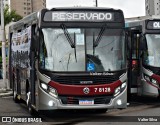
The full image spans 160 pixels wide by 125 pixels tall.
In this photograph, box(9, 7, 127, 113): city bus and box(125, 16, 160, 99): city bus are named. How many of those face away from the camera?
0

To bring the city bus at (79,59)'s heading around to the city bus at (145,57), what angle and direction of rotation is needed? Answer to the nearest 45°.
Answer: approximately 135° to its left

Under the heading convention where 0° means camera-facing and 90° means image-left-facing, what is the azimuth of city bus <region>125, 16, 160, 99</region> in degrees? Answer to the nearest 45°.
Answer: approximately 315°

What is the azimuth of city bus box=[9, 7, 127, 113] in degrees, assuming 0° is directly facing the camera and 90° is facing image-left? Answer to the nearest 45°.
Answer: approximately 0°

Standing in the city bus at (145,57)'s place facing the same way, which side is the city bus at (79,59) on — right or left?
on its right
